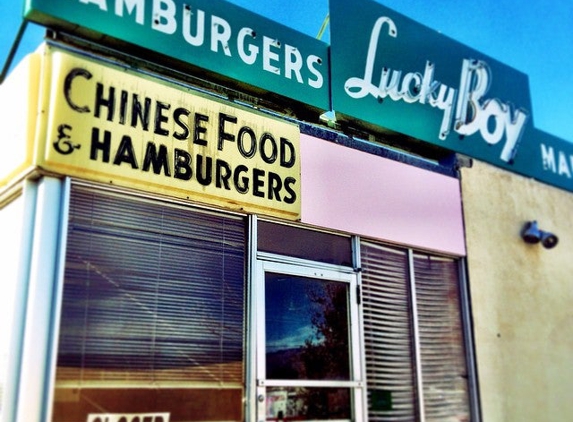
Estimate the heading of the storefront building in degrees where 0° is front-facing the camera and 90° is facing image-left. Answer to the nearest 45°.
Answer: approximately 315°
